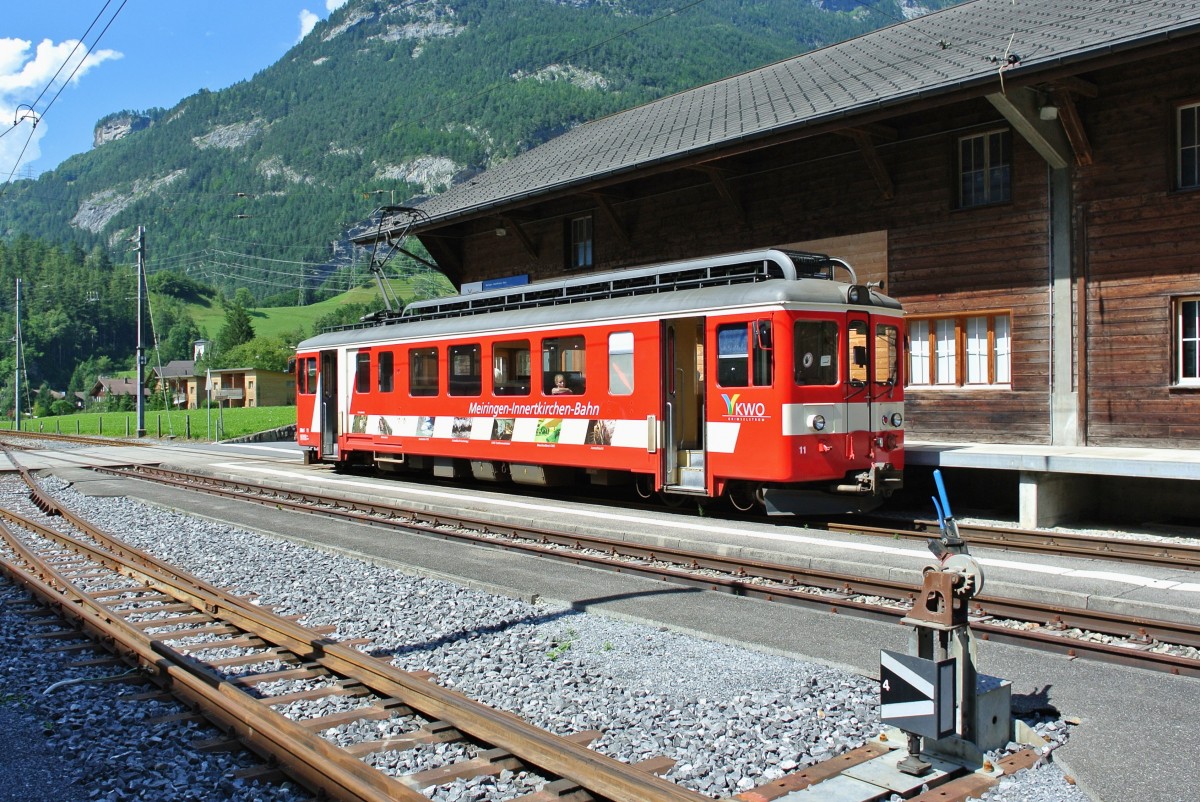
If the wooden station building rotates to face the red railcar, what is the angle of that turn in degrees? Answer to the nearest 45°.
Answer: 0° — it already faces it

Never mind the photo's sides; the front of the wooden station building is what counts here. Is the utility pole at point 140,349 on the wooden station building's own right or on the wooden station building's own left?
on the wooden station building's own right

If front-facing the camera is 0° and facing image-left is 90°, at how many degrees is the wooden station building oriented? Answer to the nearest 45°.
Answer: approximately 45°

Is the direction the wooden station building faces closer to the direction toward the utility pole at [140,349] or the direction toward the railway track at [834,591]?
the railway track

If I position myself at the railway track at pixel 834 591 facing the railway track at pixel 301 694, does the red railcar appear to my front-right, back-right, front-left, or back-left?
back-right
